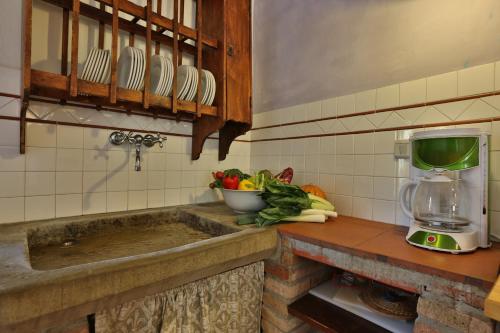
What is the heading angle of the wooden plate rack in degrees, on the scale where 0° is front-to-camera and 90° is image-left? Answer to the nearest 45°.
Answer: approximately 315°

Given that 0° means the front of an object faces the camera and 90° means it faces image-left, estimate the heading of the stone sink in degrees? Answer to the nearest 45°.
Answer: approximately 315°

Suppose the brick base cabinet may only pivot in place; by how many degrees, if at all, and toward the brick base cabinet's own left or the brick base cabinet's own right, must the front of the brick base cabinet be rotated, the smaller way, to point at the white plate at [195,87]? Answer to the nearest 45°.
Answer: approximately 45° to the brick base cabinet's own right

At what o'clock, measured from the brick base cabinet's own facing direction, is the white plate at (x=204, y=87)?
The white plate is roughly at 2 o'clock from the brick base cabinet.

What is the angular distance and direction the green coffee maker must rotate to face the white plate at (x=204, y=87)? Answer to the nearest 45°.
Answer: approximately 45° to its right

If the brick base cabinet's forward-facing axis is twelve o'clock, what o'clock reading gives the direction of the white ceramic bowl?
The white ceramic bowl is roughly at 2 o'clock from the brick base cabinet.
